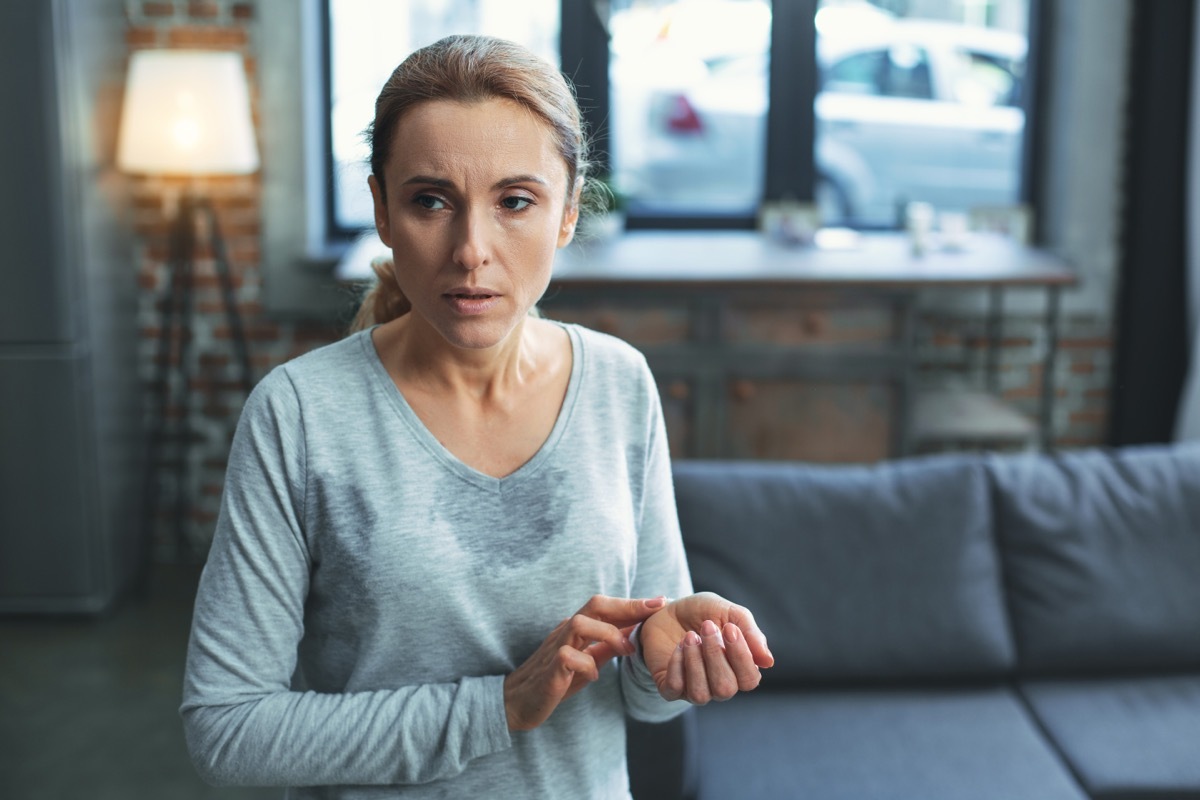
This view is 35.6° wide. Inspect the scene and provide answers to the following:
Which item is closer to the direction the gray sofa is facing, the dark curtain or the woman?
the woman

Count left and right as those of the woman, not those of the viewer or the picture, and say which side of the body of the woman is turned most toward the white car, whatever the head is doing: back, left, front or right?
back

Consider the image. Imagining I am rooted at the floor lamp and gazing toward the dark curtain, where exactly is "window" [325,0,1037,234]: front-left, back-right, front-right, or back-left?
front-left

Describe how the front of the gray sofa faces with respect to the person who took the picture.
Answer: facing the viewer

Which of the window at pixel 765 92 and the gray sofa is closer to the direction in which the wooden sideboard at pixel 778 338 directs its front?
the gray sofa

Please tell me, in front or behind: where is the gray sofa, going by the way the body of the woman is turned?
behind

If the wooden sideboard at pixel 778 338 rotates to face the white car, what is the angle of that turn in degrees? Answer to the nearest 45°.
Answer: approximately 180°

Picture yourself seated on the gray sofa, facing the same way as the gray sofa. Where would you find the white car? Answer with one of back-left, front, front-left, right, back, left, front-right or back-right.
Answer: back

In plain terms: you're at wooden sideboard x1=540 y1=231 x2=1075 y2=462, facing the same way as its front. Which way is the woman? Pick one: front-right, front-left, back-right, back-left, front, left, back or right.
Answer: front

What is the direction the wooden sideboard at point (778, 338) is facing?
toward the camera

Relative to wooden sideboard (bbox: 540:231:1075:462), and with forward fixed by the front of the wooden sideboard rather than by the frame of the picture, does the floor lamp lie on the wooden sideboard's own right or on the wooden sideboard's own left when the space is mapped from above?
on the wooden sideboard's own right

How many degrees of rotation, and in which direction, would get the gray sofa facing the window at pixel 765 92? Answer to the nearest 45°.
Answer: approximately 180°

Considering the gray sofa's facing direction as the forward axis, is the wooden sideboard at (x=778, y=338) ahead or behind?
behind
